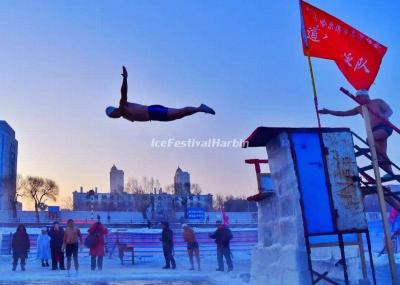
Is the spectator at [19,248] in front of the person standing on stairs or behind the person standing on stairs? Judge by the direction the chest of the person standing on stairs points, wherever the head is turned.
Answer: in front

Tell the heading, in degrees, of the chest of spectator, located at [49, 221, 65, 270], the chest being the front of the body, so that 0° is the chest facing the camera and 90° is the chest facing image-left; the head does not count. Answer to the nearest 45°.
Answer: approximately 0°

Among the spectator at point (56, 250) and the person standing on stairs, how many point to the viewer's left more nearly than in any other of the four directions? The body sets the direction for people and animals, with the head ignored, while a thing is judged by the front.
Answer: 1

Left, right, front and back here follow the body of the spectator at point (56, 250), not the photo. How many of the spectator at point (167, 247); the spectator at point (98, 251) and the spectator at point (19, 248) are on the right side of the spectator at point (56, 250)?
1

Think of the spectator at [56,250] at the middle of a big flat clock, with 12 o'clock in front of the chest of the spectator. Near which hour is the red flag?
The red flag is roughly at 11 o'clock from the spectator.

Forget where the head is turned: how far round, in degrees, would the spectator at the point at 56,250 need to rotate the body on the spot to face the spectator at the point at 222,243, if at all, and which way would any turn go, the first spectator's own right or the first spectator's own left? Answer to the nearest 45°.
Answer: approximately 45° to the first spectator's own left

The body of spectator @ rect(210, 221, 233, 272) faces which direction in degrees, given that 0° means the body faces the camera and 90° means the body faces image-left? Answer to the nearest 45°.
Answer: approximately 45°

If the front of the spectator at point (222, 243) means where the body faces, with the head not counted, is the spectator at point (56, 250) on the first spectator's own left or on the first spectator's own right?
on the first spectator's own right

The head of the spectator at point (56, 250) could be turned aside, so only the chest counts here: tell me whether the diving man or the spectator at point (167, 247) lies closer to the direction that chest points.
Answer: the diving man

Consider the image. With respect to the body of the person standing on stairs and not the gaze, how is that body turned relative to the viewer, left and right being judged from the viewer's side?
facing to the left of the viewer

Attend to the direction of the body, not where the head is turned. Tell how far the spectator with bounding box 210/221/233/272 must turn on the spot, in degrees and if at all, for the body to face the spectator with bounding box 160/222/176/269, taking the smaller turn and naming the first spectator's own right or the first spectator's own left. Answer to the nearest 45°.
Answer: approximately 90° to the first spectator's own right

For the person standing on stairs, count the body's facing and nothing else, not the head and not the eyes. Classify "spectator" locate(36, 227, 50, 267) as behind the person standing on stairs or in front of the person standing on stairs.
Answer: in front
